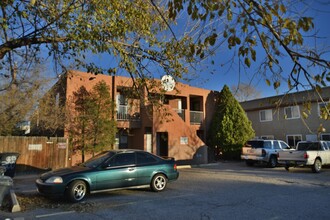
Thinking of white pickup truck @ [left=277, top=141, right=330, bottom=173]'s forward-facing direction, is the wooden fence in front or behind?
behind

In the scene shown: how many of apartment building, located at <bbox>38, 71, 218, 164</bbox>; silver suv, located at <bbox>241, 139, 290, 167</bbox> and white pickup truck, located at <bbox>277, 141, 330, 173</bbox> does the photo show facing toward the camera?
1

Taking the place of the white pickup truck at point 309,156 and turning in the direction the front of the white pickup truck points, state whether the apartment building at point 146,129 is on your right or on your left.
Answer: on your left

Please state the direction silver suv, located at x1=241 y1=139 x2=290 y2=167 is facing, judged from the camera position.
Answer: facing away from the viewer and to the right of the viewer

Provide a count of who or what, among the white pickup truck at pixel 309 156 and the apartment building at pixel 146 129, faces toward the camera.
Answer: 1

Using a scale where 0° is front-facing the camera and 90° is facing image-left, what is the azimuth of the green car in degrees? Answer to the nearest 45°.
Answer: approximately 45°

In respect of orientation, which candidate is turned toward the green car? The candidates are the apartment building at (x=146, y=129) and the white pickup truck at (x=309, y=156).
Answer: the apartment building

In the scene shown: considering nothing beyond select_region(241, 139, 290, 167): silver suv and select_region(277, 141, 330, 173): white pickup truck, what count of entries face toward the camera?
0

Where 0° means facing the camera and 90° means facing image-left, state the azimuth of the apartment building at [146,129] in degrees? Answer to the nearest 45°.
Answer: approximately 0°

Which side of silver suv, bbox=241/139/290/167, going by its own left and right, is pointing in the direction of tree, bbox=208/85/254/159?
left

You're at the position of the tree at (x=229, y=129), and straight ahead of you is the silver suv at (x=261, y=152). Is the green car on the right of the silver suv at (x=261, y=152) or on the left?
right

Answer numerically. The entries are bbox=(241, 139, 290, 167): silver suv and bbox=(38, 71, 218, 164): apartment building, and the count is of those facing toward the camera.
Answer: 1

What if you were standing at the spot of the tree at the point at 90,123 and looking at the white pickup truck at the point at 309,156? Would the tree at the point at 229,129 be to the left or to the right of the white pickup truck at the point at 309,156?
left
